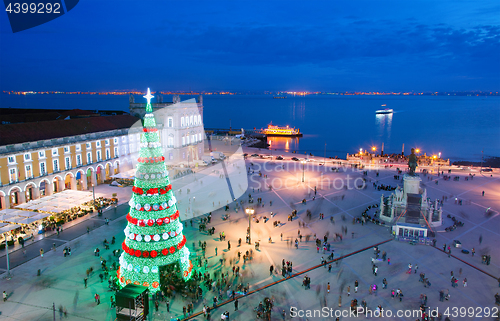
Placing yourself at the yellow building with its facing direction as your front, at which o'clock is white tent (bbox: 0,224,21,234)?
The white tent is roughly at 2 o'clock from the yellow building.

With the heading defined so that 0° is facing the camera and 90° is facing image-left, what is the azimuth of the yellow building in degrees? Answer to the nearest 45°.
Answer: approximately 315°
